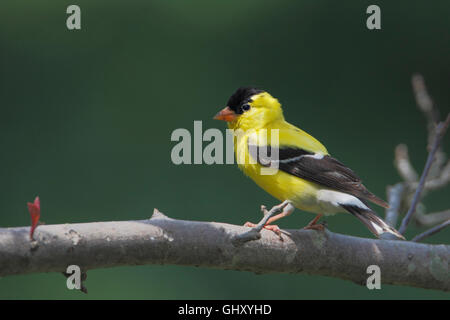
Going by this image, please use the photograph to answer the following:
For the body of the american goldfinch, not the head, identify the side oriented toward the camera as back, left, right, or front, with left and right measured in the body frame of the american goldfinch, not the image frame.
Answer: left
